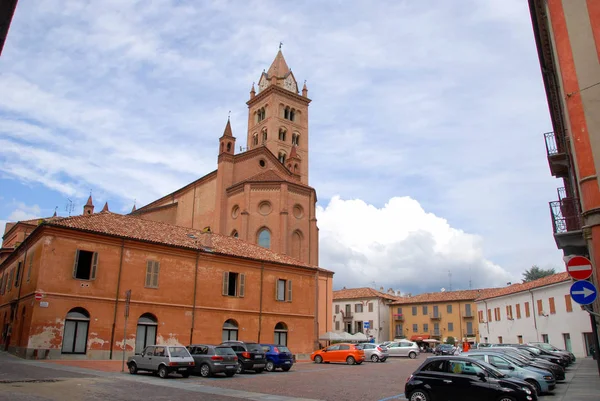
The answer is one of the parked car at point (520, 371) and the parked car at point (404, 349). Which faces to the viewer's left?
the parked car at point (404, 349)

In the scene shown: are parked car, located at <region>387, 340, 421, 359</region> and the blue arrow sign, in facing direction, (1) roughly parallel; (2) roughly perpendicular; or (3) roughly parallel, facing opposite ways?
roughly perpendicular

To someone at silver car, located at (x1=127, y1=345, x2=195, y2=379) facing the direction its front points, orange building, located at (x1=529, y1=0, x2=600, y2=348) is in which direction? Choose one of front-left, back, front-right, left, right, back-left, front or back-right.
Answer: back

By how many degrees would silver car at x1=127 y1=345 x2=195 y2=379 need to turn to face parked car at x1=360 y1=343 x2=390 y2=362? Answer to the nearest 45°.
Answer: approximately 90° to its right

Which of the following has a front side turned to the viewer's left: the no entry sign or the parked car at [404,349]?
the parked car

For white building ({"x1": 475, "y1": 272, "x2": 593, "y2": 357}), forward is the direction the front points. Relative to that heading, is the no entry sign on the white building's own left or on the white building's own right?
on the white building's own left

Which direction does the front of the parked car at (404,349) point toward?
to the viewer's left

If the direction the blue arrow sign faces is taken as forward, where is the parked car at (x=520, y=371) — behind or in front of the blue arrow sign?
behind

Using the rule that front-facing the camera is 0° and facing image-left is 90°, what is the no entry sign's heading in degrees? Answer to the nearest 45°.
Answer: approximately 0°

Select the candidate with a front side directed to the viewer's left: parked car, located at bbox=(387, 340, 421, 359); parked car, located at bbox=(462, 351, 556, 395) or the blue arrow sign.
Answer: parked car, located at bbox=(387, 340, 421, 359)

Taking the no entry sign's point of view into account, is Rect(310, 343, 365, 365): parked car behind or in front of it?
behind
